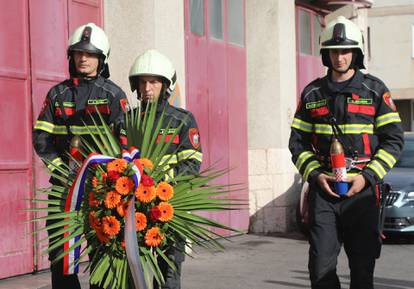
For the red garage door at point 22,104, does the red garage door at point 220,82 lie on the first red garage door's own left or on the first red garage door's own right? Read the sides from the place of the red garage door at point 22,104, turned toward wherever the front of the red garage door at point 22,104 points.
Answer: on the first red garage door's own left

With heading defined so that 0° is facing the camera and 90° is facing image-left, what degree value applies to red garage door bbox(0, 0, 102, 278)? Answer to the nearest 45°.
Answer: approximately 315°

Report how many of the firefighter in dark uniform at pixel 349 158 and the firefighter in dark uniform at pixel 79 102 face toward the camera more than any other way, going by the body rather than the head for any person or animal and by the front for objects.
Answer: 2

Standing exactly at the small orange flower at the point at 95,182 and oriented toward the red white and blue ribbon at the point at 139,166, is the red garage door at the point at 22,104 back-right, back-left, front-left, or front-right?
back-left

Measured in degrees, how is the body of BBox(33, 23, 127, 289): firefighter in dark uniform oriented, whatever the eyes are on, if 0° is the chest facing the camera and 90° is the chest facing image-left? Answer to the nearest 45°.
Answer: approximately 0°

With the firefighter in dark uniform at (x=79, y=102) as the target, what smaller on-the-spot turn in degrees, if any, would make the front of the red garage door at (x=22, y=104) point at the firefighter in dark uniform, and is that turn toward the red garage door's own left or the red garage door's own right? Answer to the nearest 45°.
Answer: approximately 45° to the red garage door's own right
